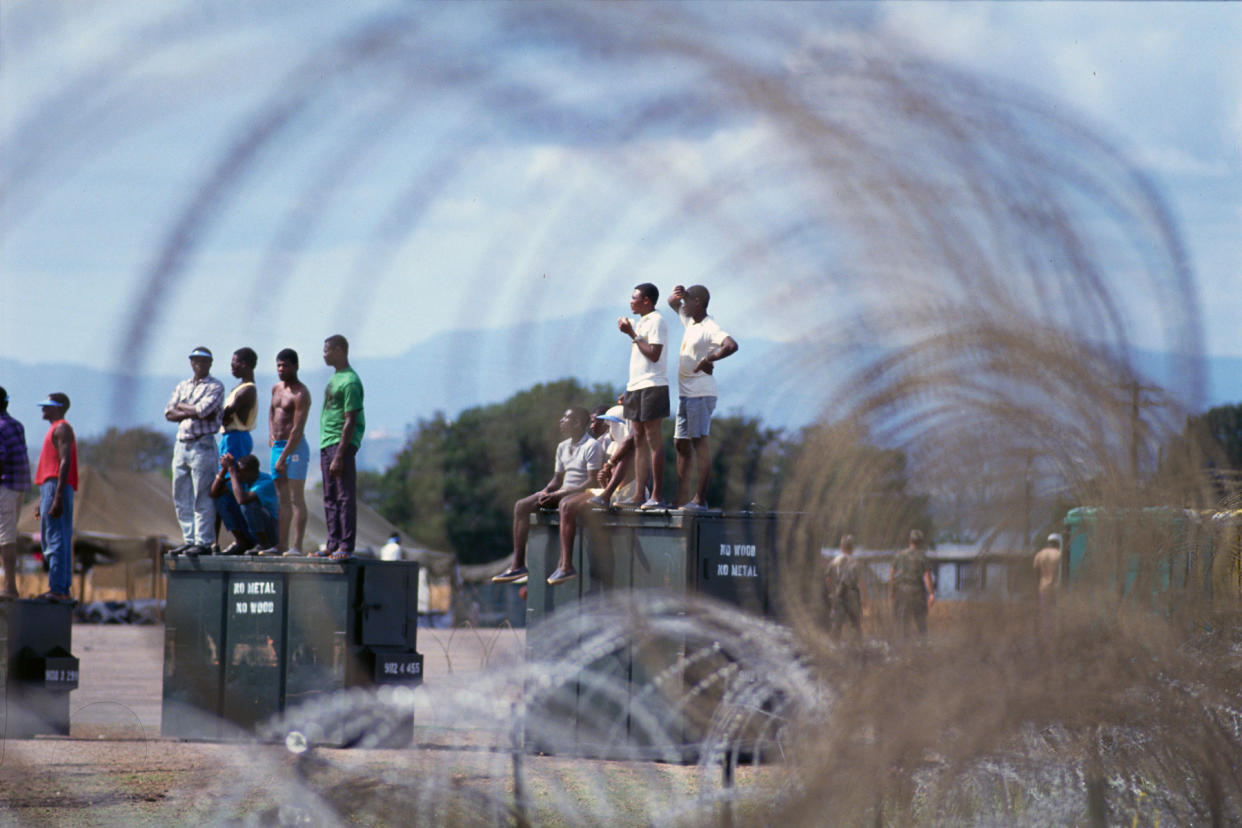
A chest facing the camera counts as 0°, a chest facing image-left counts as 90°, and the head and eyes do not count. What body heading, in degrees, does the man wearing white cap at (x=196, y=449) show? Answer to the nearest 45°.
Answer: approximately 45°

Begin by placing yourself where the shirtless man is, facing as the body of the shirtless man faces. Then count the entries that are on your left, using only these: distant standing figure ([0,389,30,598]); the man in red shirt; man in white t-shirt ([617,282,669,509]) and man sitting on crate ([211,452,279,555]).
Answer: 1

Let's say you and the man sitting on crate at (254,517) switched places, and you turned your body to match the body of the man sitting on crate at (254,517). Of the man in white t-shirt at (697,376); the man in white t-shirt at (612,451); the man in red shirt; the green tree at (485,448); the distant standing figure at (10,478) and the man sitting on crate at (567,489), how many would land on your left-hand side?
4

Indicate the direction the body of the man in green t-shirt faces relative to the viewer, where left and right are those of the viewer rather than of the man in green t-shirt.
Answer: facing the viewer and to the left of the viewer

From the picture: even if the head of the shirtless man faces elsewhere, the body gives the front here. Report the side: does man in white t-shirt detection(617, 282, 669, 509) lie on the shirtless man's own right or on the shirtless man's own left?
on the shirtless man's own left

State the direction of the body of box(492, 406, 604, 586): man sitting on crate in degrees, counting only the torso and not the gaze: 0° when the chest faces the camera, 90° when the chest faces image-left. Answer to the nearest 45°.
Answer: approximately 45°

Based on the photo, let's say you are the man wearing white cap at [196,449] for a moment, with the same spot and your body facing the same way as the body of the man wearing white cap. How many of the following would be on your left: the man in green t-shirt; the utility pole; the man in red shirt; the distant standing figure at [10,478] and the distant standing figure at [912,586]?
3
